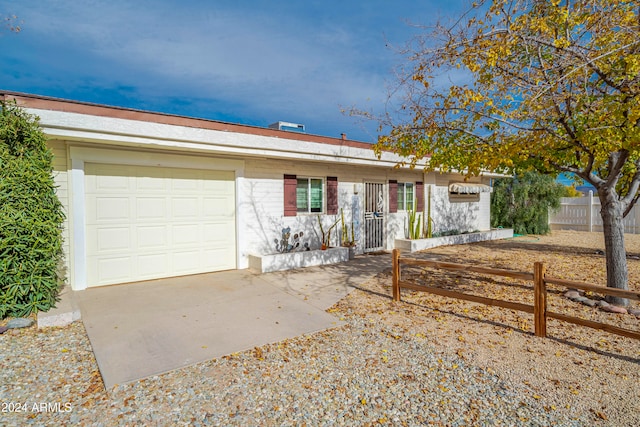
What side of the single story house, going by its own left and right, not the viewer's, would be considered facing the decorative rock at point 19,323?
right

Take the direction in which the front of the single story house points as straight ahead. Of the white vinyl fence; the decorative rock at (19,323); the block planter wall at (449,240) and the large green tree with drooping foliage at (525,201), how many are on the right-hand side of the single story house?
1

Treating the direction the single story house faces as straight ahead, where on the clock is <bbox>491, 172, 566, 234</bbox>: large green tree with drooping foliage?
The large green tree with drooping foliage is roughly at 10 o'clock from the single story house.

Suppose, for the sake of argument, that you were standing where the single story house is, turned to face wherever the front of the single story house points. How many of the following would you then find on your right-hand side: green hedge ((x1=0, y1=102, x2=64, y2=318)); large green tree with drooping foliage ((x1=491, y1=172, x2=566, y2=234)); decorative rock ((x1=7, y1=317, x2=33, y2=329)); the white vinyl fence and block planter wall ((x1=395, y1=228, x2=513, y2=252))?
2

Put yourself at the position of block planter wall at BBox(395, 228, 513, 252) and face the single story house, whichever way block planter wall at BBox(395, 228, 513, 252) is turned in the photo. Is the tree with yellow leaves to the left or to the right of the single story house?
left

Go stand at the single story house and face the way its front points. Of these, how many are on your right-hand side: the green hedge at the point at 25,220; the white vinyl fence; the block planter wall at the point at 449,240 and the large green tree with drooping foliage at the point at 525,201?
1

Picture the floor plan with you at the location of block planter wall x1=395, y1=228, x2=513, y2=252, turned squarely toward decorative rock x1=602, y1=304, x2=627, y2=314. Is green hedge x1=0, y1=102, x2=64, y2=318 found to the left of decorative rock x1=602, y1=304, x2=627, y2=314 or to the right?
right

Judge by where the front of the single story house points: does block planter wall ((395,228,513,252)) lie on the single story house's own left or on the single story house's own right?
on the single story house's own left

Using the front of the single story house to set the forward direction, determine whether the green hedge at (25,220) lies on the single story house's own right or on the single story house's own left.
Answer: on the single story house's own right

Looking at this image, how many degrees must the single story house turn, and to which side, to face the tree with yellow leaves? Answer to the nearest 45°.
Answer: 0° — it already faces it

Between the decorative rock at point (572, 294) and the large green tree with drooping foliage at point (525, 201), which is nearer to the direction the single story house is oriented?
the decorative rock

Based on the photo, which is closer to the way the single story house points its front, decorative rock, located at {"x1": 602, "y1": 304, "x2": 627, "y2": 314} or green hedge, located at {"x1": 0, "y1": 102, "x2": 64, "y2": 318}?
the decorative rock

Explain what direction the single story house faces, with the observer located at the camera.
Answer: facing the viewer and to the right of the viewer

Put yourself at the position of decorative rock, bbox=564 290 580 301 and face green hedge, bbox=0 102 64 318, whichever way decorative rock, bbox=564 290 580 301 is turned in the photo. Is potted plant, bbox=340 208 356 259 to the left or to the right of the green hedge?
right
